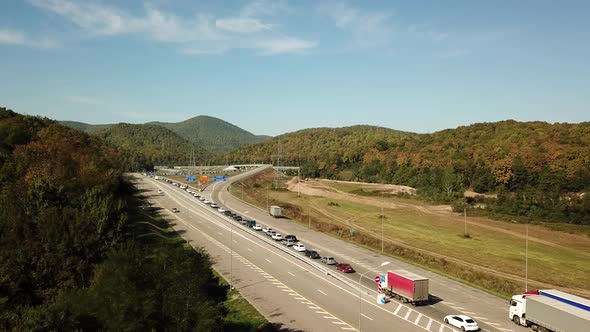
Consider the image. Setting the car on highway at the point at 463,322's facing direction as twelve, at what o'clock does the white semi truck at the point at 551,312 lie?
The white semi truck is roughly at 4 o'clock from the car on highway.

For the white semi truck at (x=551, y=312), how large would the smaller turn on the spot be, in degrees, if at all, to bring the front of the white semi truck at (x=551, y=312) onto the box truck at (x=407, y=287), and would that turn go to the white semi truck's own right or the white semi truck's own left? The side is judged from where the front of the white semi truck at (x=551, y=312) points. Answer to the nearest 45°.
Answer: approximately 45° to the white semi truck's own left

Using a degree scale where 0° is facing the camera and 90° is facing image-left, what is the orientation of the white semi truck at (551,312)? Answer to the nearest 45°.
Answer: approximately 135°

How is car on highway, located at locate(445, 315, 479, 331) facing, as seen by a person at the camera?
facing away from the viewer and to the left of the viewer

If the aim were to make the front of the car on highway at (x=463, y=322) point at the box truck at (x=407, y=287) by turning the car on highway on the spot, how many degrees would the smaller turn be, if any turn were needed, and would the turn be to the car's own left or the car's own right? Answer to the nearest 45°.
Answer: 0° — it already faces it

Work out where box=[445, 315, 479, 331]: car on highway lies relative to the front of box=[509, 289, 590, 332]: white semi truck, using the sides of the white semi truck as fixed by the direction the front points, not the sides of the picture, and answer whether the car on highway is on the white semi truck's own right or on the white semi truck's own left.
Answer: on the white semi truck's own left

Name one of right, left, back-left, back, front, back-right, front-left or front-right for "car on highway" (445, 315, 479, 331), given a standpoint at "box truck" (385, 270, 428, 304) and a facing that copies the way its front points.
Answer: back
